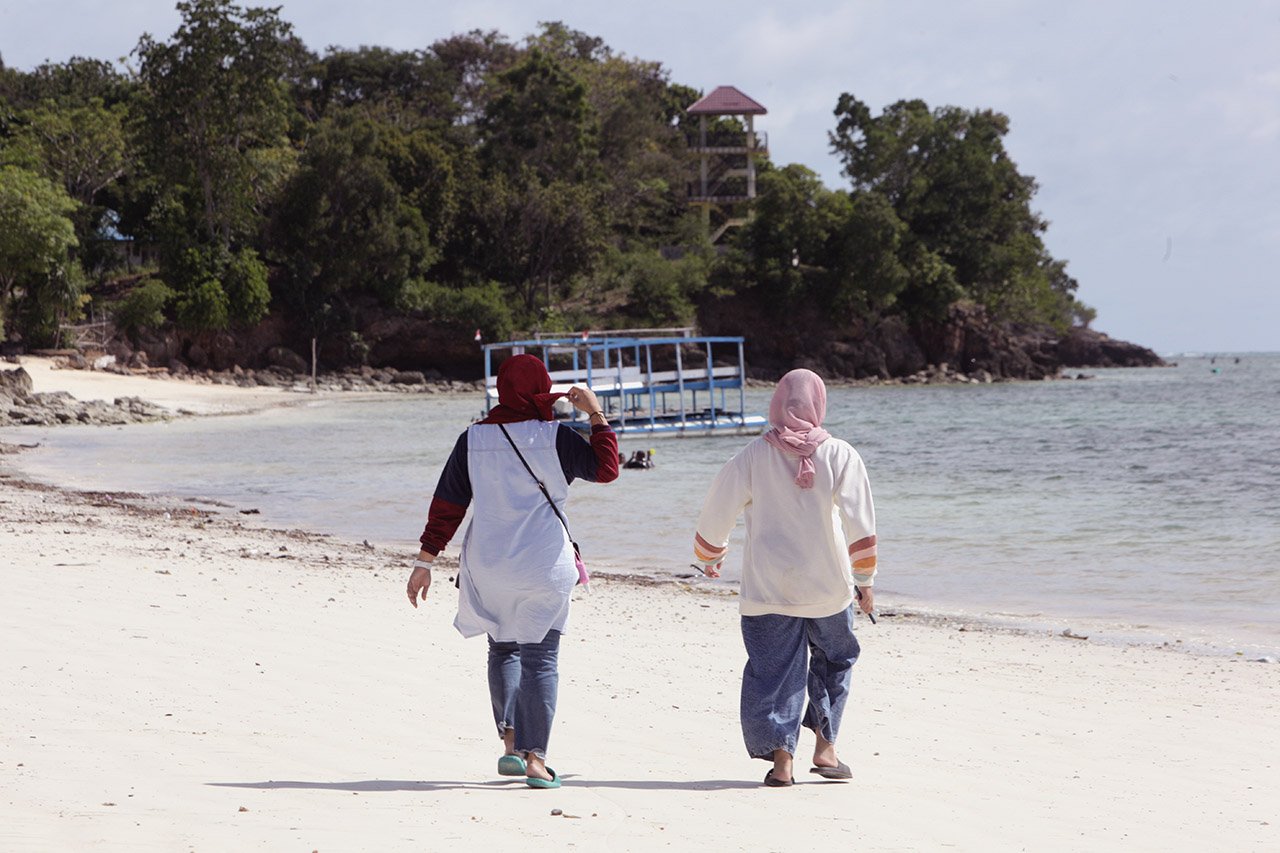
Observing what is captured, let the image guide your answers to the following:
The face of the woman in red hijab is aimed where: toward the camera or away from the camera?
away from the camera

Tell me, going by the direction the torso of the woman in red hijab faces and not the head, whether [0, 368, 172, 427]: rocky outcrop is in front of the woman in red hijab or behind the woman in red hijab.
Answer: in front

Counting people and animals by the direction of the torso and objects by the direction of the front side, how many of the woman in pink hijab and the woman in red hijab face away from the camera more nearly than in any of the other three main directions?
2

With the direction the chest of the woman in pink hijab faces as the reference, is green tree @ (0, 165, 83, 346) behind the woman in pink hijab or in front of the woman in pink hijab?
in front

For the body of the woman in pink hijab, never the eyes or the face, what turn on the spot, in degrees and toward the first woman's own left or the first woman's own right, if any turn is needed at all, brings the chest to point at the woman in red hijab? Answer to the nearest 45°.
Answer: approximately 90° to the first woman's own left

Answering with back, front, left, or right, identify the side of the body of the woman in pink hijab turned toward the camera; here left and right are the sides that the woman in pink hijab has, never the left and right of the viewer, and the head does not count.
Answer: back

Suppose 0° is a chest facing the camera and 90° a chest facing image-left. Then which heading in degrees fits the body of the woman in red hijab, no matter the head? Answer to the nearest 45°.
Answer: approximately 180°

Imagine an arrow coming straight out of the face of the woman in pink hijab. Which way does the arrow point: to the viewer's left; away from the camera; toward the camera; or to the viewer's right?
away from the camera

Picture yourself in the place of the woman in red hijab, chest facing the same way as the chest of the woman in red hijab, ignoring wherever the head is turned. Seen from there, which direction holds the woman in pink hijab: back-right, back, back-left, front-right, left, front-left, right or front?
right

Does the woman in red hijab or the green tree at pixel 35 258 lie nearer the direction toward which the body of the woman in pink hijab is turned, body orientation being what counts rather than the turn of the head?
the green tree
